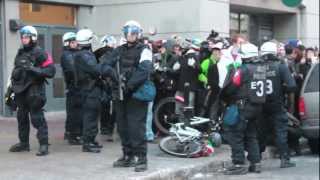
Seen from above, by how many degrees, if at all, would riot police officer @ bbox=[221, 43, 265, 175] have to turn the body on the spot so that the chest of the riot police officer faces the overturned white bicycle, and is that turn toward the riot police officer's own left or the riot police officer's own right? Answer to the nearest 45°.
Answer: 0° — they already face it

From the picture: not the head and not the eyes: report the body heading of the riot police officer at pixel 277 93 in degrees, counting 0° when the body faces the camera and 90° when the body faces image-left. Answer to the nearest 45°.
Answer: approximately 225°

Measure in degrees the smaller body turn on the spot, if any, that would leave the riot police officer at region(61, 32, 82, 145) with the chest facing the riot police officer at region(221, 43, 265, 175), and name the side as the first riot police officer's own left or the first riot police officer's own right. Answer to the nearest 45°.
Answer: approximately 45° to the first riot police officer's own right

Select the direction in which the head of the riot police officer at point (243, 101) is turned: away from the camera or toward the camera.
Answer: away from the camera

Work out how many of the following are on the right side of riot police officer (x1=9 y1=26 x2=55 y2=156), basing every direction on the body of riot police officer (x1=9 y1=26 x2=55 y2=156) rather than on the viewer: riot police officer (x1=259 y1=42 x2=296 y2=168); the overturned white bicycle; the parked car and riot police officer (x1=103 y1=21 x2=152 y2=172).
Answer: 0

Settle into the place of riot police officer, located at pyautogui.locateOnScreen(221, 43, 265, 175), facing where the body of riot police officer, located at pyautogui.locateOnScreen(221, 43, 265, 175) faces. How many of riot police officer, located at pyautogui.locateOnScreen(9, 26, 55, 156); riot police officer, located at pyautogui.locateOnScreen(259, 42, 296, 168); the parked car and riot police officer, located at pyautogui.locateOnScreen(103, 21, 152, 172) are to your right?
2

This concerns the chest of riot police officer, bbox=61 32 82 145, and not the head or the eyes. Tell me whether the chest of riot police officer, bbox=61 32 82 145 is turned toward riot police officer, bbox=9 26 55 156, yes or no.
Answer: no

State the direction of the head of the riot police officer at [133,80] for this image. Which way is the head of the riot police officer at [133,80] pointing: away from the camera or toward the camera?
toward the camera

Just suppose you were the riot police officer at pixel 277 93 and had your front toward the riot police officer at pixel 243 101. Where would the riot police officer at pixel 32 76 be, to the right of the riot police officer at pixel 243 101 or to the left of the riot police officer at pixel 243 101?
right

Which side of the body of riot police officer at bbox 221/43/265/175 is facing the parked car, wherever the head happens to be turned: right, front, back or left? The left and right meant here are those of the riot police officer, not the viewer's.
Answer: right

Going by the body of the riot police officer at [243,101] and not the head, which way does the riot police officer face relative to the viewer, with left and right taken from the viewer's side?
facing away from the viewer and to the left of the viewer

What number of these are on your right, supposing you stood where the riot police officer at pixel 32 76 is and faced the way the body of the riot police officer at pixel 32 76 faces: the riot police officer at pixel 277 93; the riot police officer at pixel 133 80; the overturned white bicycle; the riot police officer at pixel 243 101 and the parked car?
0
